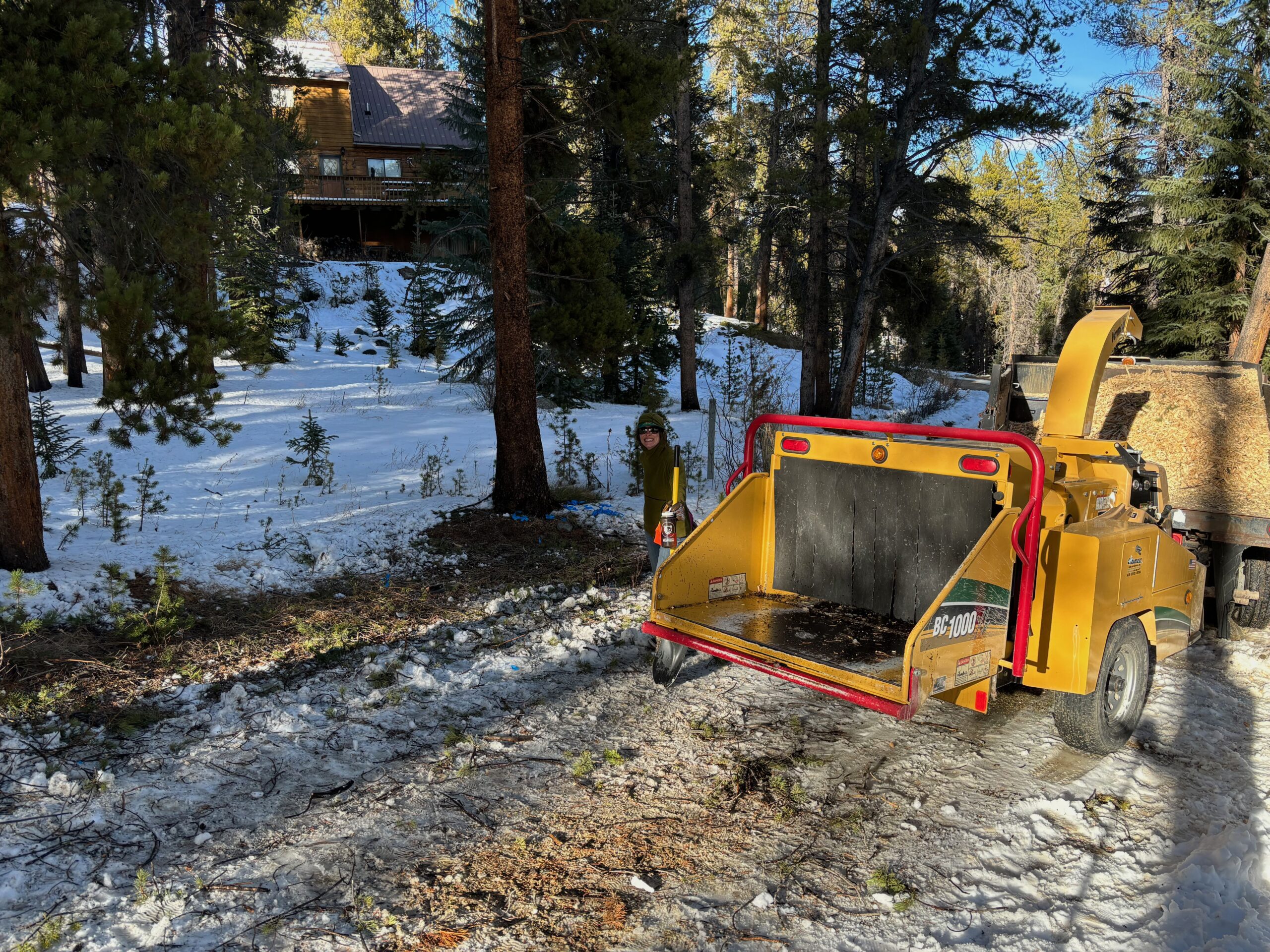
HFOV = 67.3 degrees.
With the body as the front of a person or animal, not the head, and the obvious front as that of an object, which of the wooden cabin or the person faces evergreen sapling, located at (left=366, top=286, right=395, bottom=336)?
the wooden cabin

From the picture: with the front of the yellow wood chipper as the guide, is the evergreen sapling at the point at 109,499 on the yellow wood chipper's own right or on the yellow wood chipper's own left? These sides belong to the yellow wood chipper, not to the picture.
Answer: on the yellow wood chipper's own left

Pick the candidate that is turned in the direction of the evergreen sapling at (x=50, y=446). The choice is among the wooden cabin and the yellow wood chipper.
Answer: the wooden cabin

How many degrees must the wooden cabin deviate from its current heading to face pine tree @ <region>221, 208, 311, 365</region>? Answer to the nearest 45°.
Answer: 0° — it already faces it

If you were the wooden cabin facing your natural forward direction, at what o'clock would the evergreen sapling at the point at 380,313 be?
The evergreen sapling is roughly at 12 o'clock from the wooden cabin.

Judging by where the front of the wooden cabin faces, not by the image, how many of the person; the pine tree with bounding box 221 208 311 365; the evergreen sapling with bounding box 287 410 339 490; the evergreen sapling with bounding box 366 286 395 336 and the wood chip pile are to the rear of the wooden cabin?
0

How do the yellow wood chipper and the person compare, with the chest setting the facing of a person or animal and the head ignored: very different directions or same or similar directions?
very different directions

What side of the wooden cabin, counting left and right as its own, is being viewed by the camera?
front

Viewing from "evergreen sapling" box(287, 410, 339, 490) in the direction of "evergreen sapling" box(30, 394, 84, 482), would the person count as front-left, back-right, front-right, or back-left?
back-left

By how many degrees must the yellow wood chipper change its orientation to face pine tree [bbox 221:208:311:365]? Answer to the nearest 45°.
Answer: approximately 90° to its left

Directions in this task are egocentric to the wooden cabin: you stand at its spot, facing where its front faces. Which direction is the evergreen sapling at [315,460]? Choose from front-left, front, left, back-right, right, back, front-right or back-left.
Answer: front

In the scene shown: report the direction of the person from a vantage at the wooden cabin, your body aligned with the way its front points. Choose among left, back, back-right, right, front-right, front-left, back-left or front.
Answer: front

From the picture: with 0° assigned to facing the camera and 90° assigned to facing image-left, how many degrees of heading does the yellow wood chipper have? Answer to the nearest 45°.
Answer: approximately 225°

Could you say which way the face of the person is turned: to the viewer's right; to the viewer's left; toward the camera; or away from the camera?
toward the camera

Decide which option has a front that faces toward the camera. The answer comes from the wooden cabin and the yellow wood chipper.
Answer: the wooden cabin

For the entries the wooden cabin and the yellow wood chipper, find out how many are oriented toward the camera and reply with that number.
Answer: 1

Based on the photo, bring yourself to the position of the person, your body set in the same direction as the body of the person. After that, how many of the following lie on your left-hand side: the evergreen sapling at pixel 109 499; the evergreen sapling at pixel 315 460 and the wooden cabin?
0

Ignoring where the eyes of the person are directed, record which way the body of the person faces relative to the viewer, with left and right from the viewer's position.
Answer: facing the viewer and to the left of the viewer

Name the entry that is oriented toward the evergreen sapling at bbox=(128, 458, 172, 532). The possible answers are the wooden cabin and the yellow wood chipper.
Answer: the wooden cabin
